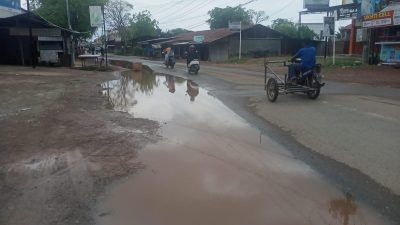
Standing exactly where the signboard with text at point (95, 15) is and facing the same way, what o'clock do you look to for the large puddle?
The large puddle is roughly at 12 o'clock from the signboard with text.

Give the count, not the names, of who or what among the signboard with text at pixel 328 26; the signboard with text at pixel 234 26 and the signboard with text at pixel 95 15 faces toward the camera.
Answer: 3

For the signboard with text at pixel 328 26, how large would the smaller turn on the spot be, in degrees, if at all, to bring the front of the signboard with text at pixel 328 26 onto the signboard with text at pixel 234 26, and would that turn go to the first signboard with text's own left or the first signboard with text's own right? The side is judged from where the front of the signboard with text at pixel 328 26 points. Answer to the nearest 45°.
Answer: approximately 135° to the first signboard with text's own right

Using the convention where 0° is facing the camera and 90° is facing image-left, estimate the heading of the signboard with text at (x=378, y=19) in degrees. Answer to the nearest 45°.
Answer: approximately 45°

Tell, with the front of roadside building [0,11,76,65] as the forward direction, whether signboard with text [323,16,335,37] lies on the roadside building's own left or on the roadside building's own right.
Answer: on the roadside building's own left

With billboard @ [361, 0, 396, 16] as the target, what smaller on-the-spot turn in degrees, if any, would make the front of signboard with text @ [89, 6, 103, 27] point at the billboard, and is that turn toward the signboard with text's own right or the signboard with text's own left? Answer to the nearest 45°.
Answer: approximately 90° to the signboard with text's own left

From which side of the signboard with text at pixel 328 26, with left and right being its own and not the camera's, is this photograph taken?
front

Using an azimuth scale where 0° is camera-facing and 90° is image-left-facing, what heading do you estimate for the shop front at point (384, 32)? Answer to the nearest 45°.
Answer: approximately 45°

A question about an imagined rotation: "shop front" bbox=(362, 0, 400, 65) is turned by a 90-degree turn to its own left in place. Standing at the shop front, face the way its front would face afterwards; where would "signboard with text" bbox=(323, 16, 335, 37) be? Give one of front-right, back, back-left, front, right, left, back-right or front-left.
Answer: right
